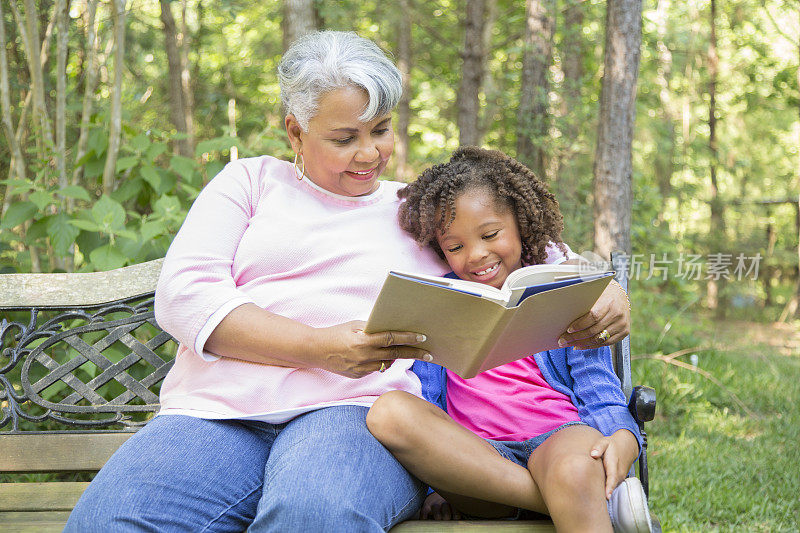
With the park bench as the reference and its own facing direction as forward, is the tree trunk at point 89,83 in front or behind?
behind

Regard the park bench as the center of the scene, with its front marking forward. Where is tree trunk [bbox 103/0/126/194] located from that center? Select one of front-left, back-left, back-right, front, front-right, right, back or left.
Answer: back

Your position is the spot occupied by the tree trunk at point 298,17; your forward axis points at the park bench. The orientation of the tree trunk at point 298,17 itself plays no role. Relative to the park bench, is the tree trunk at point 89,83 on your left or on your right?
right

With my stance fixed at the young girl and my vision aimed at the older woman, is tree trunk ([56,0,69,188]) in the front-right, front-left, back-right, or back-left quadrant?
front-right

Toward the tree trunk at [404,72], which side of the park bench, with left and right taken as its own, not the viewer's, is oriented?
back

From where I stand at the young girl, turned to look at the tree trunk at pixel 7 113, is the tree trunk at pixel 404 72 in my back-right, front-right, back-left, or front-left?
front-right

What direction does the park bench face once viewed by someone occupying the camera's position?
facing the viewer

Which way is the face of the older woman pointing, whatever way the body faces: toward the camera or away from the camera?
toward the camera

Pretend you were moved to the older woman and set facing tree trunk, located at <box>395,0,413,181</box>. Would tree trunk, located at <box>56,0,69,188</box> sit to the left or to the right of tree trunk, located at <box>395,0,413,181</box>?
left

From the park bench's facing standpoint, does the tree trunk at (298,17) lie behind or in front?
behind

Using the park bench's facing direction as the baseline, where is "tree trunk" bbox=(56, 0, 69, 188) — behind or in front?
behind

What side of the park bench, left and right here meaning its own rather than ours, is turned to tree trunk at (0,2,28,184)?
back
